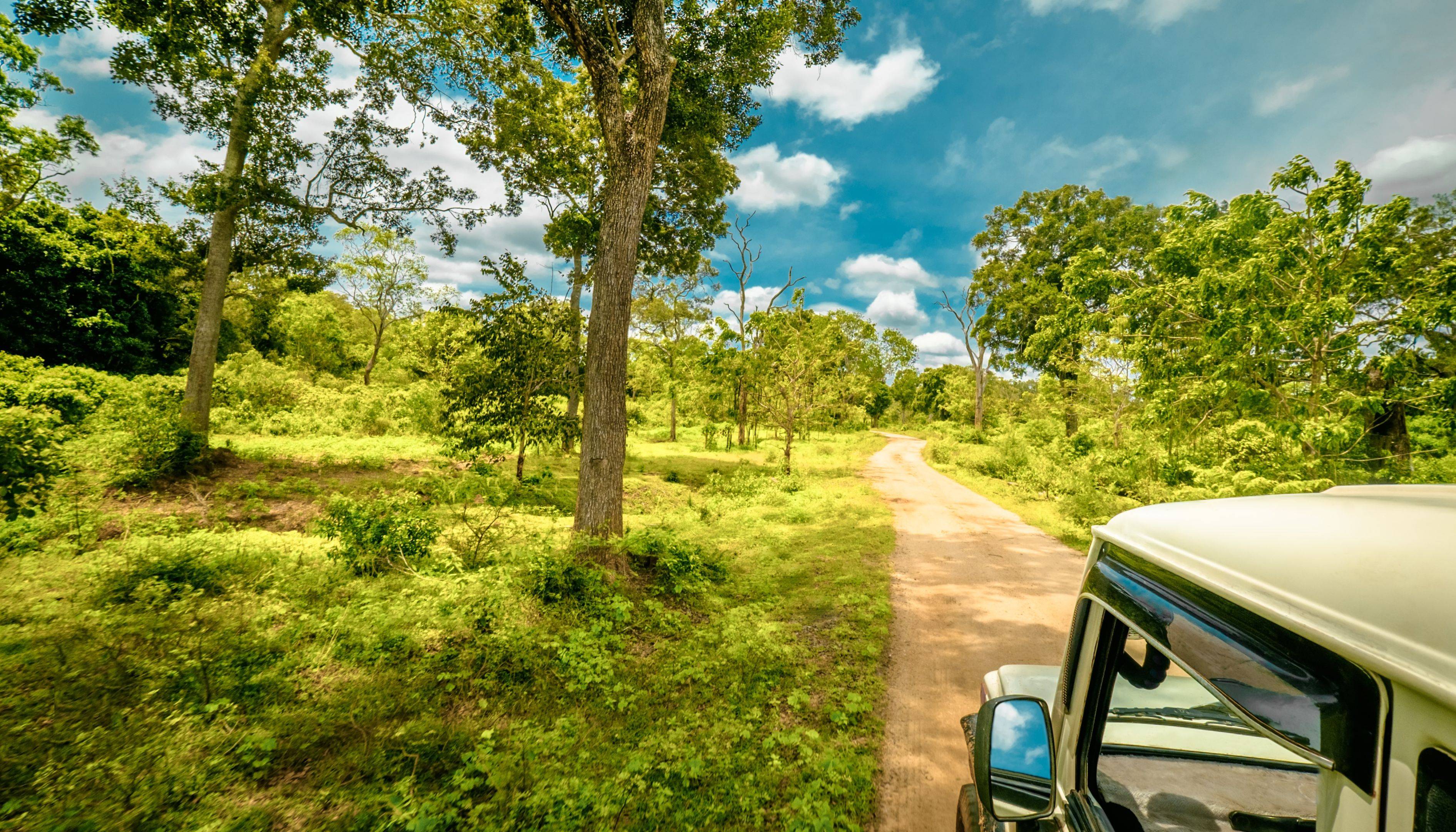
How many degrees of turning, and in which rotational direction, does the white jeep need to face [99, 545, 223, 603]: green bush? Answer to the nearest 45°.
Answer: approximately 45° to its left

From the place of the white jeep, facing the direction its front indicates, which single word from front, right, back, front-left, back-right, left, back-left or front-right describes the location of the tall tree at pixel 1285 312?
front-right

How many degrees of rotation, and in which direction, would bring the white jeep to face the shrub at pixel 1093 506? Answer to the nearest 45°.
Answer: approximately 45° to its right

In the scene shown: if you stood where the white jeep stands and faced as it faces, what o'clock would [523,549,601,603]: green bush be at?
The green bush is roughly at 11 o'clock from the white jeep.

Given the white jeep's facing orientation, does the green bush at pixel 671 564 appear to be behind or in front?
in front

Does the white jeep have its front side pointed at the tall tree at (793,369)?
yes

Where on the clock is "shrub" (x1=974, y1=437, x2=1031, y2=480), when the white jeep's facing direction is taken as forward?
The shrub is roughly at 1 o'clock from the white jeep.

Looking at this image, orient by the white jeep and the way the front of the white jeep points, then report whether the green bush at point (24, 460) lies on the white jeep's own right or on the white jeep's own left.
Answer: on the white jeep's own left

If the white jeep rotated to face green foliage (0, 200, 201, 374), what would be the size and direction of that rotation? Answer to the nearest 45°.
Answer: approximately 45° to its left

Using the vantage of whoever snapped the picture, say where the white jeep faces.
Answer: facing away from the viewer and to the left of the viewer

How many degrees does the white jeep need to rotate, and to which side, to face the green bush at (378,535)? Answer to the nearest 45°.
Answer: approximately 45° to its left

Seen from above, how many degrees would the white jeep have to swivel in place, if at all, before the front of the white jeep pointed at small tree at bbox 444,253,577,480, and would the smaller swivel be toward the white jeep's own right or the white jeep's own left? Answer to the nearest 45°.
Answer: approximately 45° to the white jeep's own left

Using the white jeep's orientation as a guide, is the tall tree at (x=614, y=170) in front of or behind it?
in front
